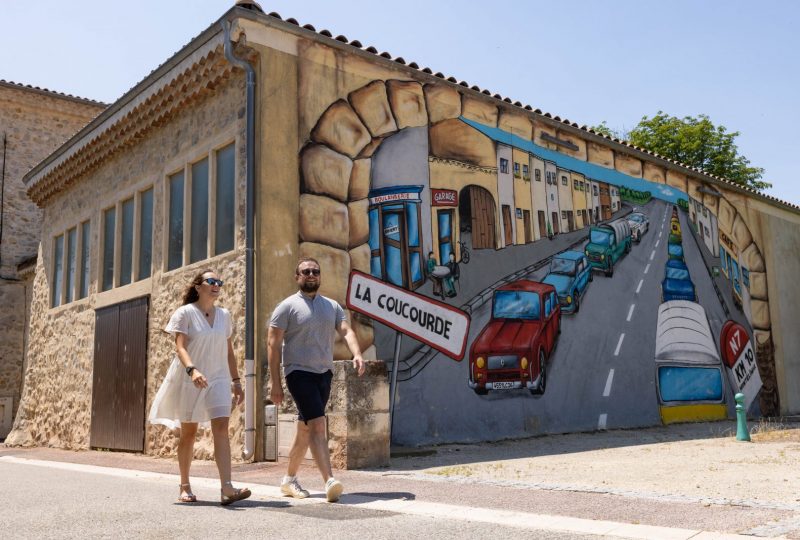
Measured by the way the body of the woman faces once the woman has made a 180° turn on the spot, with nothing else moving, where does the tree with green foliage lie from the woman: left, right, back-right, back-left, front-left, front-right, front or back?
right

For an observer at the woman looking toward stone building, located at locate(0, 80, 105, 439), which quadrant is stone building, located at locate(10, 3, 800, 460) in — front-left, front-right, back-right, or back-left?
front-right

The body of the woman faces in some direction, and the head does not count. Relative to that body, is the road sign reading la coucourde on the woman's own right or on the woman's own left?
on the woman's own left

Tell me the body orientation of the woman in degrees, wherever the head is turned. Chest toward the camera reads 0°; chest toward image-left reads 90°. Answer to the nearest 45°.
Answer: approximately 315°
